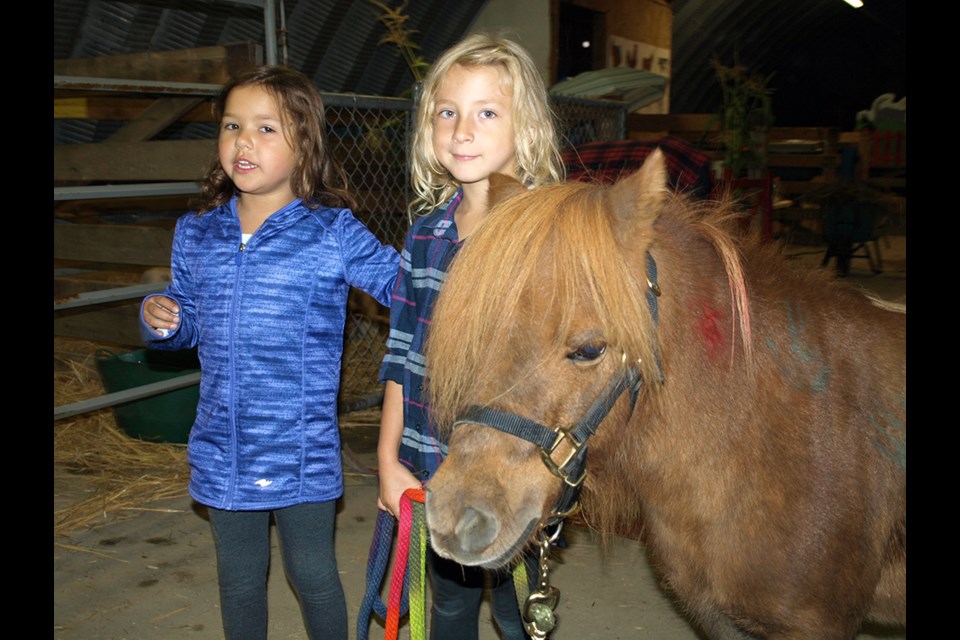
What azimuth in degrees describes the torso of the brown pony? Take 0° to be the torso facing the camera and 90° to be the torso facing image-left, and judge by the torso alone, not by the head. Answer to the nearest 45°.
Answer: approximately 45°

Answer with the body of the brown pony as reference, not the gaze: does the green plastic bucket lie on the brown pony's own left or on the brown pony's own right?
on the brown pony's own right

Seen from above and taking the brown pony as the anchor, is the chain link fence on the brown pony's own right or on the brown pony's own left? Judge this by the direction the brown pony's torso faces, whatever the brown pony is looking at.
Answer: on the brown pony's own right

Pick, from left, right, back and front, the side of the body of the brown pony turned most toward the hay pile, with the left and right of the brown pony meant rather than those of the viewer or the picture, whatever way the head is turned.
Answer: right
